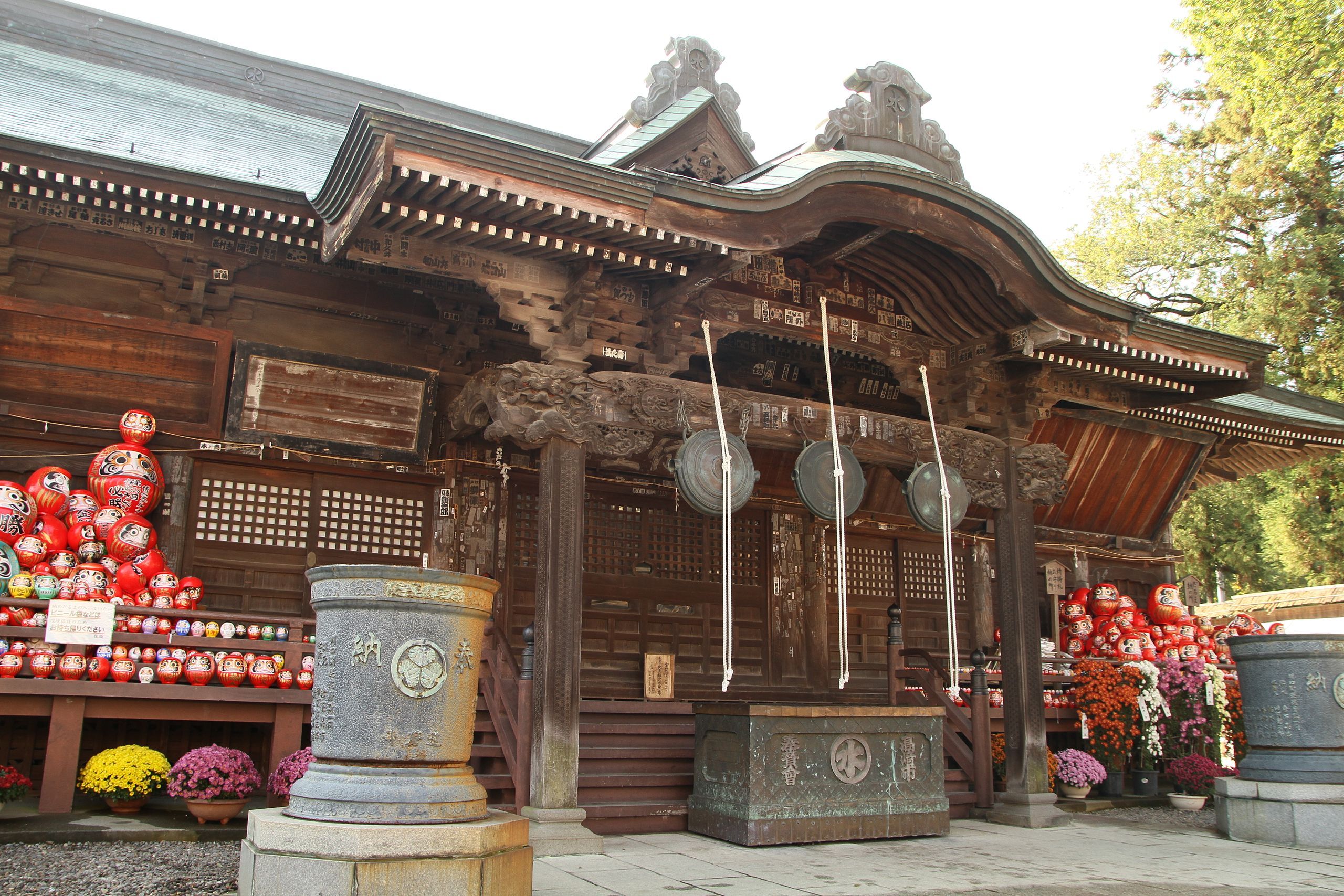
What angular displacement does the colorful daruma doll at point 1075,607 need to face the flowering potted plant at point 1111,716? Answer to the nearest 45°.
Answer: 0° — it already faces it

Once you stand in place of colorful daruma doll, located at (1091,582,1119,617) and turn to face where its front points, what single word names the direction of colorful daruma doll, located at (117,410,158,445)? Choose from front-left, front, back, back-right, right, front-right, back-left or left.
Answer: front-right

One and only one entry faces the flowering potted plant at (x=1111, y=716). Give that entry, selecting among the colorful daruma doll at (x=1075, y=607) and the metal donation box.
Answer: the colorful daruma doll

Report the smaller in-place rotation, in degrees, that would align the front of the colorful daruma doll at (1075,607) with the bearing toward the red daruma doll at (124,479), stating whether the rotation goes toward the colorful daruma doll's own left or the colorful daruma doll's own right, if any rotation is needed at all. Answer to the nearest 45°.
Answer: approximately 45° to the colorful daruma doll's own right

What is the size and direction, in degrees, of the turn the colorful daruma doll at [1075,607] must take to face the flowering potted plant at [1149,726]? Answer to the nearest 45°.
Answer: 0° — it already faces it

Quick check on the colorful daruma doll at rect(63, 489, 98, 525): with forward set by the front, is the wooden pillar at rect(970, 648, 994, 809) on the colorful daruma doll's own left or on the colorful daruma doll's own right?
on the colorful daruma doll's own left

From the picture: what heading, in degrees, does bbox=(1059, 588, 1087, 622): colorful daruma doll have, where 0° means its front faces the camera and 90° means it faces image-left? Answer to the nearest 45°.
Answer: approximately 0°

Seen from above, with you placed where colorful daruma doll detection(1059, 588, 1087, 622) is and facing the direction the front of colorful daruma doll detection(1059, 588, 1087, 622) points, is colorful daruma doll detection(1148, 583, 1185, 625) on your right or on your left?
on your left

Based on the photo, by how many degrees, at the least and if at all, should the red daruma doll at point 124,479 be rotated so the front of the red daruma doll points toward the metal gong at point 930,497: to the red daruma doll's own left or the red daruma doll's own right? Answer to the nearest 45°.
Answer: approximately 90° to the red daruma doll's own left

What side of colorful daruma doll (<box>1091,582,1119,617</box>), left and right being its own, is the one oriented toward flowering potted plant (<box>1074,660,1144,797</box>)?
front

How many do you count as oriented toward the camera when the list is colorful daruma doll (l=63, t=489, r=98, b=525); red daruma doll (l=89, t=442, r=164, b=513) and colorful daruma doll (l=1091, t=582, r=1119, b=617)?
3
